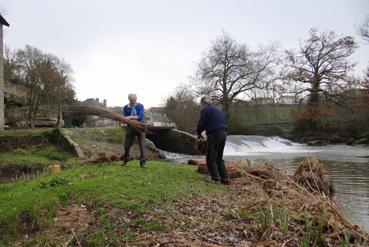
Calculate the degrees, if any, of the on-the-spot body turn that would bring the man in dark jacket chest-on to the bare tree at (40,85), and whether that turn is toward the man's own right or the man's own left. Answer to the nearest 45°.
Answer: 0° — they already face it

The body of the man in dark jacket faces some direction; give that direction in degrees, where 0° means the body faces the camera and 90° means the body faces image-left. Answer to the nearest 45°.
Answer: approximately 135°
